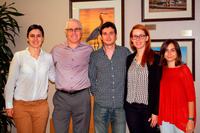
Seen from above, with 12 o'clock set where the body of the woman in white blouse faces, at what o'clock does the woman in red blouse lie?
The woman in red blouse is roughly at 10 o'clock from the woman in white blouse.

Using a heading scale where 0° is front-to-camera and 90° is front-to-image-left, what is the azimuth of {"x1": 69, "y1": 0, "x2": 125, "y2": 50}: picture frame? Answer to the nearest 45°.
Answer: approximately 0°

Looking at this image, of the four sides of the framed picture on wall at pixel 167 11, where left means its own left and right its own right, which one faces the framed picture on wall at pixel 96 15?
right

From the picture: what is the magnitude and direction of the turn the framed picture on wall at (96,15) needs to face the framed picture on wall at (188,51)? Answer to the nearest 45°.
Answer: approximately 90° to its left
